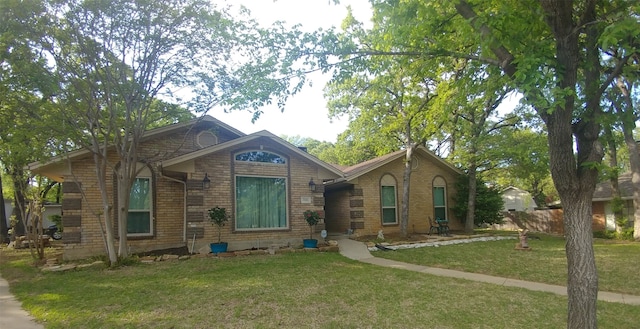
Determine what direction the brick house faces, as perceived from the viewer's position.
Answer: facing the viewer

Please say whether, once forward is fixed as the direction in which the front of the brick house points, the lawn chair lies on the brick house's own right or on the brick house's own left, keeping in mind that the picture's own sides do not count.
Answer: on the brick house's own left

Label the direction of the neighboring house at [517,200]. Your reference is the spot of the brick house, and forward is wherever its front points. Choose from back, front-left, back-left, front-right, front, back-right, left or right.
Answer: back-left

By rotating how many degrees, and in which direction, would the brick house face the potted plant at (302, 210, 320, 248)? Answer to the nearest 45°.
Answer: approximately 90° to its left

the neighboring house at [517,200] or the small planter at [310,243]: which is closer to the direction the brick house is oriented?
the small planter
